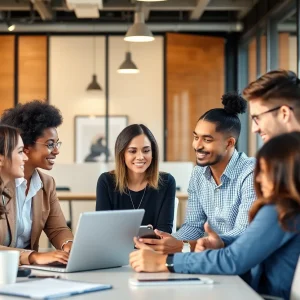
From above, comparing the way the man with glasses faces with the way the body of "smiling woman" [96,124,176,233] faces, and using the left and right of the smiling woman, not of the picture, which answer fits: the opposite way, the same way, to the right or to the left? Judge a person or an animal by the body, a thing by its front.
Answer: to the right

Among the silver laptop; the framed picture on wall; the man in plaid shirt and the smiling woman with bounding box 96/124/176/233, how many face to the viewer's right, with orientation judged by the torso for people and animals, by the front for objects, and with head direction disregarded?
0

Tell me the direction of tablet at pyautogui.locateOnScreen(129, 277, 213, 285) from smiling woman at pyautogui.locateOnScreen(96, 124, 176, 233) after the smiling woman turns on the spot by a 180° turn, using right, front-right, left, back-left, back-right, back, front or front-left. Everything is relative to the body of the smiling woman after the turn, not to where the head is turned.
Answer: back

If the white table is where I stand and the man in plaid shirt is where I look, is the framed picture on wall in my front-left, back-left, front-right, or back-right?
front-left

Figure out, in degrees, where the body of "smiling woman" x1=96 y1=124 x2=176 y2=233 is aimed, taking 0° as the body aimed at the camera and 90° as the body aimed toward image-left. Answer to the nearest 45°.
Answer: approximately 0°

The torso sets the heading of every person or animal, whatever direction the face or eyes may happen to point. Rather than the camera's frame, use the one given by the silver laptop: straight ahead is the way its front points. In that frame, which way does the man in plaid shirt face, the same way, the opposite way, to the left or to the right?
to the left

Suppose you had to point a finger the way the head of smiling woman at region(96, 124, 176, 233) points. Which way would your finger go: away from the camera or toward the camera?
toward the camera

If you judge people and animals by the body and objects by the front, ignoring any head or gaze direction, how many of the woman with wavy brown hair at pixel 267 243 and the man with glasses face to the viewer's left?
2

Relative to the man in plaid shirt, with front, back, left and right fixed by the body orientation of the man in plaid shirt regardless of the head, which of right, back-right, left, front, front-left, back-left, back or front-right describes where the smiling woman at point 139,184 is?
right

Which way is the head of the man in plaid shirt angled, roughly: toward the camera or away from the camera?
toward the camera

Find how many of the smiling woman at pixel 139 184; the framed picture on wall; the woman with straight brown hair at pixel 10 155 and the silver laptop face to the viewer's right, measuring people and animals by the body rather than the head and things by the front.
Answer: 1

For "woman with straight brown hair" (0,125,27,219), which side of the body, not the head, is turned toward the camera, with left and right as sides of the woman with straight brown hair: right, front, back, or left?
right

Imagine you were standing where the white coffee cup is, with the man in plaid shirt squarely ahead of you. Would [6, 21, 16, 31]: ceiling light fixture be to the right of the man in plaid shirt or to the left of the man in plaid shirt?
left

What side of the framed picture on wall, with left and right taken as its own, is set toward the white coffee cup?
front

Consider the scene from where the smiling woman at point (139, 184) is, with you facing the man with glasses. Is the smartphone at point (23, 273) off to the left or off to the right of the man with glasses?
right

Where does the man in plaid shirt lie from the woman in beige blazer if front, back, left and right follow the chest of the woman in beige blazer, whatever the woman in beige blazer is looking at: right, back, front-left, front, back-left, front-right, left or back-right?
front-left

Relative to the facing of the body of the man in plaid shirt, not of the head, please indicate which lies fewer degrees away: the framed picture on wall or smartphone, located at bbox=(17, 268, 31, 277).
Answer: the smartphone

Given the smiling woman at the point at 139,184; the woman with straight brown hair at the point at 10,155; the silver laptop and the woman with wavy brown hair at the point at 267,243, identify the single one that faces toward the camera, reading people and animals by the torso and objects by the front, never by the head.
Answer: the smiling woman

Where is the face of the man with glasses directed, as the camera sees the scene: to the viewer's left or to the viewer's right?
to the viewer's left

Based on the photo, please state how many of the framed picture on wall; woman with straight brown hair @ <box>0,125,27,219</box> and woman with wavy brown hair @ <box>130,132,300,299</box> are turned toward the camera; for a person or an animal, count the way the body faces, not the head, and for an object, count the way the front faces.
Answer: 1
